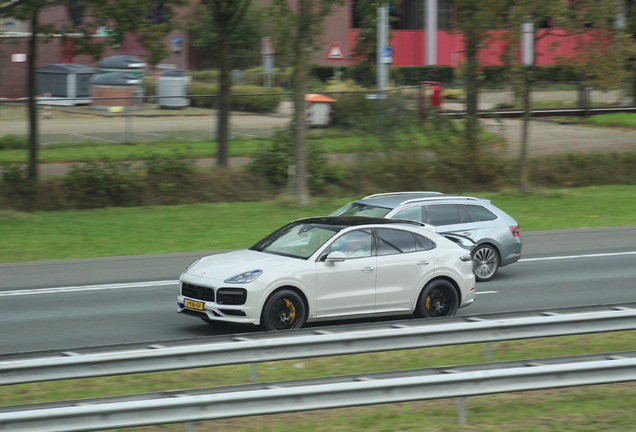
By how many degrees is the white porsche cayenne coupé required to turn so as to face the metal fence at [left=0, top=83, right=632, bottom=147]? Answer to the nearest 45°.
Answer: approximately 135° to its right

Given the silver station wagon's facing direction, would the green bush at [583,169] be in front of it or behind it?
behind

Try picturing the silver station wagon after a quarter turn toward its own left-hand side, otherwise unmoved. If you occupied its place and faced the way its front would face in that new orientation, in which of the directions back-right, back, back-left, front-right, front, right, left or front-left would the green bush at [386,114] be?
back-left

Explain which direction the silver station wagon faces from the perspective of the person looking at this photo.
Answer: facing the viewer and to the left of the viewer

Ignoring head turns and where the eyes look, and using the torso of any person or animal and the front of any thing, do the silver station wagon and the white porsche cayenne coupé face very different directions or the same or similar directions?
same or similar directions

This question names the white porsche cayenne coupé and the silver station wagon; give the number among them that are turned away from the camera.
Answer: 0

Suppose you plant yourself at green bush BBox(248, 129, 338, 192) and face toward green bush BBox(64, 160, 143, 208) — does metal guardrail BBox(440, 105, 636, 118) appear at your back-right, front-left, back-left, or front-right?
back-right
